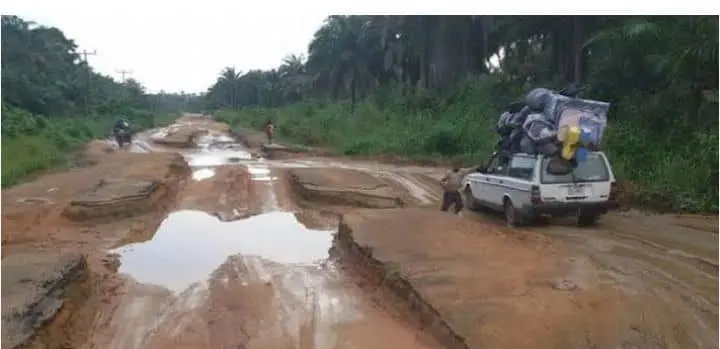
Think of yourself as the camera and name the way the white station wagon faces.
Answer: facing away from the viewer and to the left of the viewer
